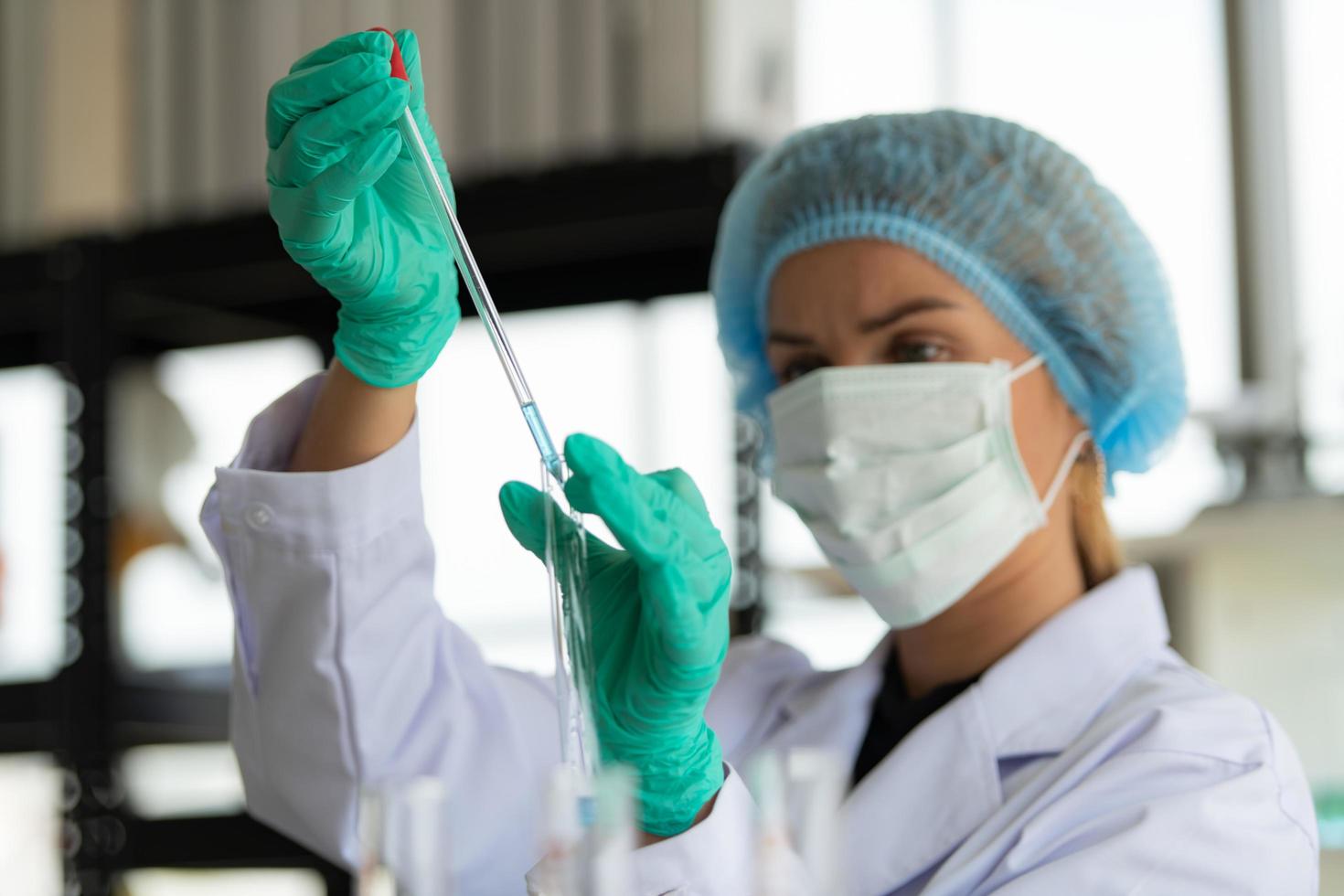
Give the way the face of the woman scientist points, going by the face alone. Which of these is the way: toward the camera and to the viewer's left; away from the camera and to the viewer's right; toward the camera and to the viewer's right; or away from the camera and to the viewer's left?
toward the camera and to the viewer's left

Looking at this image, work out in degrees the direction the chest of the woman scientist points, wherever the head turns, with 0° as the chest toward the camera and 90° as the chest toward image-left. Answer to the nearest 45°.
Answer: approximately 45°

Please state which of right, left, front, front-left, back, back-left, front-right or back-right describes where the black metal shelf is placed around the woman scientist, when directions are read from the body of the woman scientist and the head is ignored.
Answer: right
